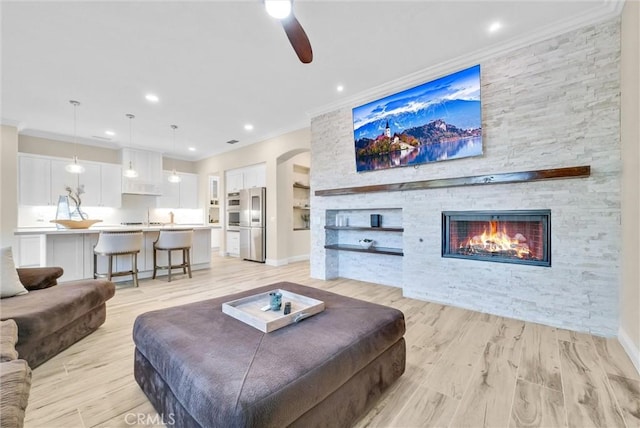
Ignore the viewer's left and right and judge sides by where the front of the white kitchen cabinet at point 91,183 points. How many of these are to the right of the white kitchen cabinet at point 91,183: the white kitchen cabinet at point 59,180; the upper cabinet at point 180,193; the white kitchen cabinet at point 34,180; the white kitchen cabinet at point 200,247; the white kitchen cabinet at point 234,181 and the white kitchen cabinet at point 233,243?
2

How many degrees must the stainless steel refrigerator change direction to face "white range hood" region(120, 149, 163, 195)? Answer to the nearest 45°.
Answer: approximately 90° to its right

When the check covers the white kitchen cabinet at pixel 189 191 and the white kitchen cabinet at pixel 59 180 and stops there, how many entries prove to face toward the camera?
2

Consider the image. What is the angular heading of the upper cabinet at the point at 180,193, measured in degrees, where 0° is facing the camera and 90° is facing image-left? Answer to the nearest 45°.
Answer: approximately 0°

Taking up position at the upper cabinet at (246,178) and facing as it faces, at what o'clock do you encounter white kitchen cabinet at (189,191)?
The white kitchen cabinet is roughly at 3 o'clock from the upper cabinet.

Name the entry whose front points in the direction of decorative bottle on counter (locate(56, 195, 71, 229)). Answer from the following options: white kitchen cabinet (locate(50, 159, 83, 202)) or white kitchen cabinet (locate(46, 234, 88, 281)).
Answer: white kitchen cabinet (locate(50, 159, 83, 202))

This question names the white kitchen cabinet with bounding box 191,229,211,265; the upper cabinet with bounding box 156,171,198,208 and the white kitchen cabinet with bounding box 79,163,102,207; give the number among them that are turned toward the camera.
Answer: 3

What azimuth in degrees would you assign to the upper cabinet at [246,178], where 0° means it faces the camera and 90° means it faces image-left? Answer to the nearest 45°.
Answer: approximately 45°

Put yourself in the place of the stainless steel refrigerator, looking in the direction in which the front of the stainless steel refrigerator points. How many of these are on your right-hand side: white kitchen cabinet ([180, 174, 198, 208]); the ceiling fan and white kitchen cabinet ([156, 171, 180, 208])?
2
